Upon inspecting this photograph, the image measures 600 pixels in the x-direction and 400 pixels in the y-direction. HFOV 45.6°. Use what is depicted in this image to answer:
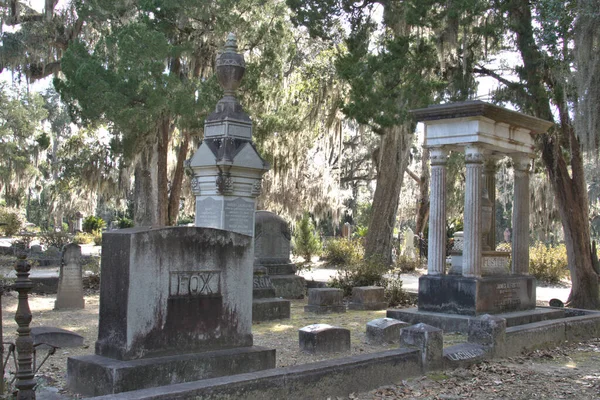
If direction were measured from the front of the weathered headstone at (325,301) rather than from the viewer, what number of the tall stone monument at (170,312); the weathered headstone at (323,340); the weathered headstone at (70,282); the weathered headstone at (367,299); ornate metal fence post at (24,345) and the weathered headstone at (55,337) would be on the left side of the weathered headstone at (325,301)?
1

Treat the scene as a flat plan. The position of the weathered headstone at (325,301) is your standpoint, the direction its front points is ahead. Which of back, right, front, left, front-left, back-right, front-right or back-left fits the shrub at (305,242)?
back-left

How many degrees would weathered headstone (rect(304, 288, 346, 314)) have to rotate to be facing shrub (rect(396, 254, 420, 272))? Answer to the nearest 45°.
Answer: approximately 135° to its left

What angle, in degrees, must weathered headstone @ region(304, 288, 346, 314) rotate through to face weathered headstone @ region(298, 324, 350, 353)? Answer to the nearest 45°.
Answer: approximately 45° to its right

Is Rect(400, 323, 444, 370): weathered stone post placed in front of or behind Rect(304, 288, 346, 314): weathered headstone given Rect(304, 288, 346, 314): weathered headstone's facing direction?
in front

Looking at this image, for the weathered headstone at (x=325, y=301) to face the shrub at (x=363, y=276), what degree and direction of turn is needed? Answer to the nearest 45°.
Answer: approximately 135° to its left

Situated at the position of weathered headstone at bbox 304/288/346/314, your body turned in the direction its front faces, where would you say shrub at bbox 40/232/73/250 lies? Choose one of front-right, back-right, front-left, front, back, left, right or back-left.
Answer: back

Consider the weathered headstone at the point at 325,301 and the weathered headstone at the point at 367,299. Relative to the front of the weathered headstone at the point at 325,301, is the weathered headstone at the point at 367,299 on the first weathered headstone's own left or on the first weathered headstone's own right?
on the first weathered headstone's own left

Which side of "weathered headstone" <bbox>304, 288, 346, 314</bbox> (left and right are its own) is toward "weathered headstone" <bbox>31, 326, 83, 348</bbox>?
right

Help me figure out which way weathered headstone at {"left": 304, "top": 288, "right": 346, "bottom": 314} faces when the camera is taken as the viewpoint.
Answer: facing the viewer and to the right of the viewer

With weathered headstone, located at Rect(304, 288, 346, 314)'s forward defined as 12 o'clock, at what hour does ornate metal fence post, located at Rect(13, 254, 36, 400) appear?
The ornate metal fence post is roughly at 2 o'clock from the weathered headstone.

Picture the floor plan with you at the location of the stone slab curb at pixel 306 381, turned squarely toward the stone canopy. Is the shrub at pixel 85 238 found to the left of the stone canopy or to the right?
left

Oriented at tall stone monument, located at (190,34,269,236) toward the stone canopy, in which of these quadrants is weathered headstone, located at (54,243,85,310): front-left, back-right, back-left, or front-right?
back-left

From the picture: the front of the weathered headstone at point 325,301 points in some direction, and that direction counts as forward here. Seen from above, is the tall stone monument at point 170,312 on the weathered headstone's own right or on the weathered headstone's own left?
on the weathered headstone's own right
